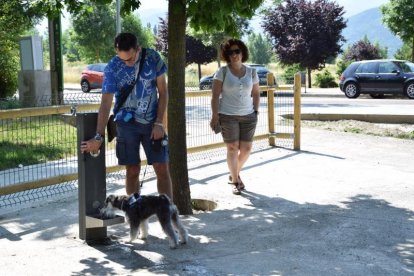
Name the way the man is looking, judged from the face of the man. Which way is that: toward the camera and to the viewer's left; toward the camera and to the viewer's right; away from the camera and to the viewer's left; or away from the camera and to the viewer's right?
toward the camera and to the viewer's left

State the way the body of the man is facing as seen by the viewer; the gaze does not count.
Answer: toward the camera

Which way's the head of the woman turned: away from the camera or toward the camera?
toward the camera

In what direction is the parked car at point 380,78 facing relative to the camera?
to the viewer's right

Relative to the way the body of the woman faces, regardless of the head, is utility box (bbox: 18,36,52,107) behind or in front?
behind

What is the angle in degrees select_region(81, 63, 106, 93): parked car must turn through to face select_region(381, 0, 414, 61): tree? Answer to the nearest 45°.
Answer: approximately 135° to its left

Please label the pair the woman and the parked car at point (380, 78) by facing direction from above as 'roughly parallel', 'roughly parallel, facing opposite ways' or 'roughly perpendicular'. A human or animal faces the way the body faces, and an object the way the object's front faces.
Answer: roughly perpendicular

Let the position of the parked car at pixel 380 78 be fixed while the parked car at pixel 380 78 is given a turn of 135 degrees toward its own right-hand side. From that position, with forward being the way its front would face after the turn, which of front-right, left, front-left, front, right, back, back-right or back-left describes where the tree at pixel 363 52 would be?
back-right

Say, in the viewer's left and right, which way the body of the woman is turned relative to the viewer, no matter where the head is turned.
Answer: facing the viewer

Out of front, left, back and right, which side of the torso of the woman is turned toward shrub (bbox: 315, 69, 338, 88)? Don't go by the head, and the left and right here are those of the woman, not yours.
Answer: back

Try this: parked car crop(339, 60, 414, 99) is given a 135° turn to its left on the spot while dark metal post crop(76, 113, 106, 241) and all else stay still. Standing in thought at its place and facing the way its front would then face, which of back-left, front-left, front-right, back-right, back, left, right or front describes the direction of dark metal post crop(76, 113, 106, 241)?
back-left

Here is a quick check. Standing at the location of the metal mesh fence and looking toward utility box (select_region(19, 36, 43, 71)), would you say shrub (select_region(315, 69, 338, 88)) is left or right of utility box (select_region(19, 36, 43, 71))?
right

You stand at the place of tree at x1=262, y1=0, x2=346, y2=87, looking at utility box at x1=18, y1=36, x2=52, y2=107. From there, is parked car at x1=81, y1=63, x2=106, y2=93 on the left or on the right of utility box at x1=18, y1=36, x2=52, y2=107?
right

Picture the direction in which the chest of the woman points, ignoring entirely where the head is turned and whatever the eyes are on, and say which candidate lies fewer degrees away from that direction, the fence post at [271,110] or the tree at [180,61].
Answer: the tree

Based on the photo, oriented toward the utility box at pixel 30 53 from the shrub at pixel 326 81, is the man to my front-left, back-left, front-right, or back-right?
front-left
